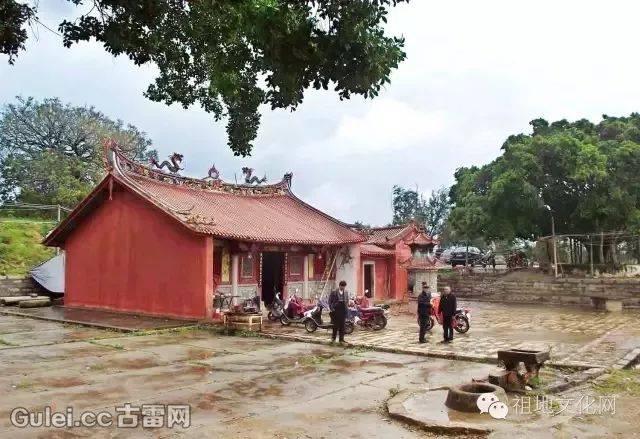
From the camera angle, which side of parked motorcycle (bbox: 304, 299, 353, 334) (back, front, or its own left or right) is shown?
left

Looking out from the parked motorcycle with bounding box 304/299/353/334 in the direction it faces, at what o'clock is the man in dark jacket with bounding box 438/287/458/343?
The man in dark jacket is roughly at 7 o'clock from the parked motorcycle.

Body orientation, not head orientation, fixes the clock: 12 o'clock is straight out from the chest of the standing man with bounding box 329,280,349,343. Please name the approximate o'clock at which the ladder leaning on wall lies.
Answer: The ladder leaning on wall is roughly at 6 o'clock from the standing man.

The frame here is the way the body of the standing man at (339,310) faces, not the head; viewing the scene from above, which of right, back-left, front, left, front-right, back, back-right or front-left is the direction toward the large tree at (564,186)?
back-left

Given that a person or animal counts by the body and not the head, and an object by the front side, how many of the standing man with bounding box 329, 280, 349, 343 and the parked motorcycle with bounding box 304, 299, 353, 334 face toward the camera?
1

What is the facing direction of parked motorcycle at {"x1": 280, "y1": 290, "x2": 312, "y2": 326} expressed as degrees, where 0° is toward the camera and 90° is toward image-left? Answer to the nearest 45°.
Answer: approximately 45°

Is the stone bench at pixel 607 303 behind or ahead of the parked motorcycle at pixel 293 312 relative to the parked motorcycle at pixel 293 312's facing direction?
behind

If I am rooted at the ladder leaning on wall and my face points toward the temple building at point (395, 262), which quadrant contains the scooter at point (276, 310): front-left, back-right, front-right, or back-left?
back-right

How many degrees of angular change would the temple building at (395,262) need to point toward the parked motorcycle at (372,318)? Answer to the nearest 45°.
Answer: approximately 45° to its right

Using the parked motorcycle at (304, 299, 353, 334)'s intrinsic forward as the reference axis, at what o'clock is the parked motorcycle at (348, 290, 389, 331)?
the parked motorcycle at (348, 290, 389, 331) is roughly at 5 o'clock from the parked motorcycle at (304, 299, 353, 334).

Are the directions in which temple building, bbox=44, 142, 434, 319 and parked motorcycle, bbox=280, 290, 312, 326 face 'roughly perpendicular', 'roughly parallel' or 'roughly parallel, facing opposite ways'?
roughly perpendicular

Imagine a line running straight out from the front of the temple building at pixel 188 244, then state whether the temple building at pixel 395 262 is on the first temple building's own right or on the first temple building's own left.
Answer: on the first temple building's own left

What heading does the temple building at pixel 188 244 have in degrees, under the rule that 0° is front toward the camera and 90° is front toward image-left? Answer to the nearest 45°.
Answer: approximately 315°

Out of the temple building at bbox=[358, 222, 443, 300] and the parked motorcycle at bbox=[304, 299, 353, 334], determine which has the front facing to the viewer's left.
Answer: the parked motorcycle
